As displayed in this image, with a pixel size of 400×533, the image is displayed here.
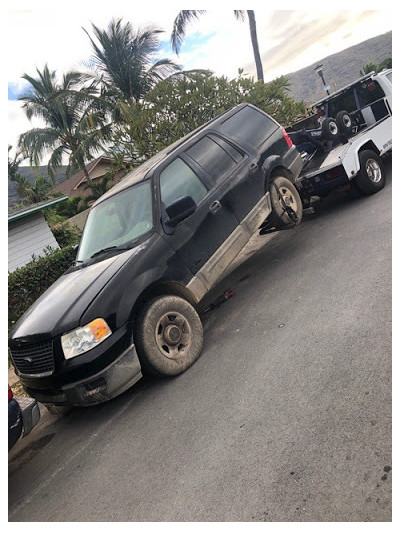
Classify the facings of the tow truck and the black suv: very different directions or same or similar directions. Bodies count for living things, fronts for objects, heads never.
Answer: very different directions

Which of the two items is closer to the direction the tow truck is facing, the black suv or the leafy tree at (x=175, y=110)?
the leafy tree

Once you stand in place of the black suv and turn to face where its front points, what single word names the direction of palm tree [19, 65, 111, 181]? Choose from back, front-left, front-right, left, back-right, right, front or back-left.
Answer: back-right

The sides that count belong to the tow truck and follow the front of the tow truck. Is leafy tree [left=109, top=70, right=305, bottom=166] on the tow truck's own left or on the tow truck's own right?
on the tow truck's own left

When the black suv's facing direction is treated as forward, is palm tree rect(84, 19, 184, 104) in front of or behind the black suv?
behind

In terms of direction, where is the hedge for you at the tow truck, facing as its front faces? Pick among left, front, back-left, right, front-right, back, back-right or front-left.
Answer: back-left

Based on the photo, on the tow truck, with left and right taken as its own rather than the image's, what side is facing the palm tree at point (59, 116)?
left

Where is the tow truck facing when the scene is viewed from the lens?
facing away from the viewer and to the right of the viewer

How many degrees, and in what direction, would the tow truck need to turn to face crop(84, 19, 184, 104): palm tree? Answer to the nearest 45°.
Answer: approximately 90° to its left

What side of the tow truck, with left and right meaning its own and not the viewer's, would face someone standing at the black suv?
back

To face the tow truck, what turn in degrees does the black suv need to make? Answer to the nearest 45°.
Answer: approximately 180°

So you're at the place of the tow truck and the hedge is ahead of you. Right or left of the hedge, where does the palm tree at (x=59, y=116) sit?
right

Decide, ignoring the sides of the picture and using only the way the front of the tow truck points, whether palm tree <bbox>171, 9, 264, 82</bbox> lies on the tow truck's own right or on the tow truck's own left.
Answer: on the tow truck's own left

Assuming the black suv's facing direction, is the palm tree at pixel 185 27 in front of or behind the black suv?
behind
